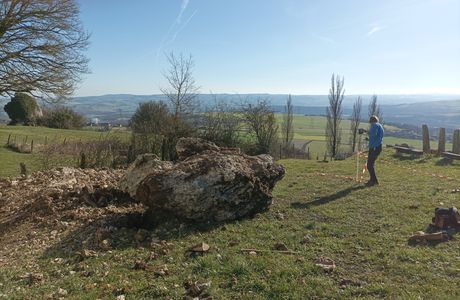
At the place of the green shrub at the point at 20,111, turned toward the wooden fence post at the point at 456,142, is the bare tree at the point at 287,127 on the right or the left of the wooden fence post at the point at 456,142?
left

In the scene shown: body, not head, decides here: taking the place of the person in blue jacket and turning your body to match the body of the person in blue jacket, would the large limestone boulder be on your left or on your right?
on your left

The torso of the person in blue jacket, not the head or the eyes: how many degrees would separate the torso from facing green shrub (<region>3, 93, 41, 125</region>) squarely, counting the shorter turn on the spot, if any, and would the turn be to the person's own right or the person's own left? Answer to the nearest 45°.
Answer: approximately 45° to the person's own right

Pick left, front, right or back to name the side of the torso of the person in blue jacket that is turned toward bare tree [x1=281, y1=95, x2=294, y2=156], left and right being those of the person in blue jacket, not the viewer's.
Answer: right

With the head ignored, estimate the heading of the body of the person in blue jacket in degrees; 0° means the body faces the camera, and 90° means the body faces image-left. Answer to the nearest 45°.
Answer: approximately 90°

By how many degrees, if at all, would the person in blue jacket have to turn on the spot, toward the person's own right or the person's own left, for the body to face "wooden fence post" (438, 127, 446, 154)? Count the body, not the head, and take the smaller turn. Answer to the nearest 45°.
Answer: approximately 90° to the person's own right
